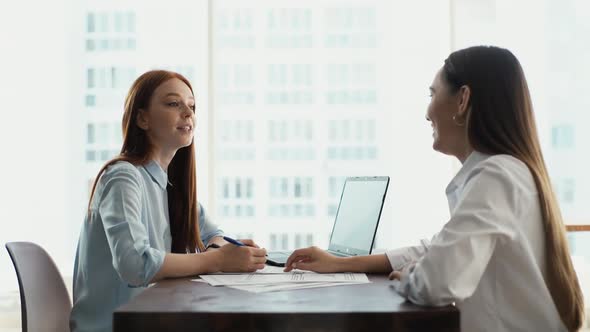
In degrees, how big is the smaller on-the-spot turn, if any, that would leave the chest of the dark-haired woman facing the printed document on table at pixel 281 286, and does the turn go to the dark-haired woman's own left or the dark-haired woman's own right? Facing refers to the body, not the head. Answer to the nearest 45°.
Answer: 0° — they already face it

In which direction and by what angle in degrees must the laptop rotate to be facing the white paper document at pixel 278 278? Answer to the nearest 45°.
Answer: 0° — it already faces it

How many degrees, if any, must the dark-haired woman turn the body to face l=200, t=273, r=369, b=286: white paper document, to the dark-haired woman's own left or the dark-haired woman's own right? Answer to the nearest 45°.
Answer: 0° — they already face it

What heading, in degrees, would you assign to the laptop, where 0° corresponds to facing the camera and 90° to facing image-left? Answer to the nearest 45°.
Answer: approximately 45°

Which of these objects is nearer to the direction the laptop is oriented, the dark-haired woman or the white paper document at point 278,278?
the white paper document

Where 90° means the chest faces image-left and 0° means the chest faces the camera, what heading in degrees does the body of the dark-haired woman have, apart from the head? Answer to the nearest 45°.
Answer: approximately 90°
